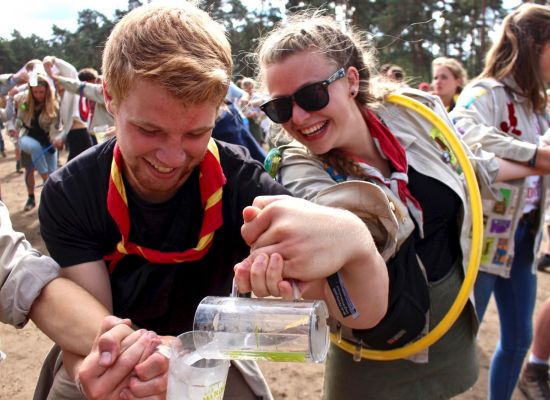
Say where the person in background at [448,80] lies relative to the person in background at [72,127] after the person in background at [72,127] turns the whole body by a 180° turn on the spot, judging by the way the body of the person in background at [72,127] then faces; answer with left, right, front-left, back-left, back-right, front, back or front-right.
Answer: front-right

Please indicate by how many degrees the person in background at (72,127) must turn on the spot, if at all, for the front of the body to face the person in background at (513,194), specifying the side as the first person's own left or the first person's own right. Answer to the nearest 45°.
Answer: approximately 90° to the first person's own left

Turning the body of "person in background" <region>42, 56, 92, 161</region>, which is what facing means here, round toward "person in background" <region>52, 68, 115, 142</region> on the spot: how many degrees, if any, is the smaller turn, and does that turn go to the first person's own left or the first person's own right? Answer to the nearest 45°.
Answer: approximately 90° to the first person's own left
